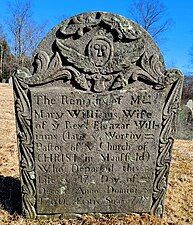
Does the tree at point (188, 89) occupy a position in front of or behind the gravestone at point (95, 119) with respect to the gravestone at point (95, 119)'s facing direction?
behind

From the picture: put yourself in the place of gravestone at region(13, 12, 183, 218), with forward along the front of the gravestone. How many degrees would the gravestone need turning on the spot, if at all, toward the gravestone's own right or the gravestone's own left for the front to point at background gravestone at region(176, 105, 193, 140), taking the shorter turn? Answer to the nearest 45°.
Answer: approximately 135° to the gravestone's own left

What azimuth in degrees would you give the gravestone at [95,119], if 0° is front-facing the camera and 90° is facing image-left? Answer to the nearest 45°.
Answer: approximately 0°
